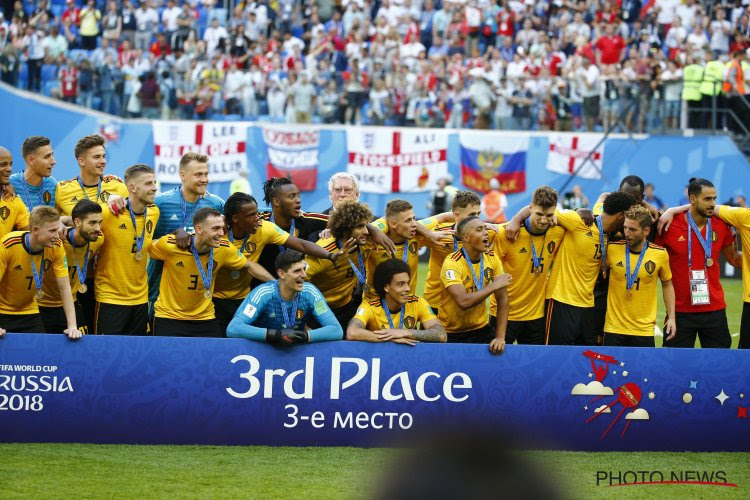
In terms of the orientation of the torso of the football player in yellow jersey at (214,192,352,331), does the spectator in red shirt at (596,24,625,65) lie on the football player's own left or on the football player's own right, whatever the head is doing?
on the football player's own left

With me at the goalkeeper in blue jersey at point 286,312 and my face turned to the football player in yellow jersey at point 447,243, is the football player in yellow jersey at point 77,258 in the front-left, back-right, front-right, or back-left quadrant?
back-left

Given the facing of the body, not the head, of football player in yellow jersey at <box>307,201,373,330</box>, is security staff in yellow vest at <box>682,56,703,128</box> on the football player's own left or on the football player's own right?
on the football player's own left

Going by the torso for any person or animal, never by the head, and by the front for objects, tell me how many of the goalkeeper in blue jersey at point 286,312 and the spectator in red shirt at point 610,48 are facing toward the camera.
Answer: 2

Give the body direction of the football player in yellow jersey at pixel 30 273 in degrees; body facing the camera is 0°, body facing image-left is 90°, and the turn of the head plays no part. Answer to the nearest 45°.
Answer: approximately 315°

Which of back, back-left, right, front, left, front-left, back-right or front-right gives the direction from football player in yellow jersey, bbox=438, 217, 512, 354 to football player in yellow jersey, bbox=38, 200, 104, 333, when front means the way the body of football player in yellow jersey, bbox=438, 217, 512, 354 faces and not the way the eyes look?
back-right

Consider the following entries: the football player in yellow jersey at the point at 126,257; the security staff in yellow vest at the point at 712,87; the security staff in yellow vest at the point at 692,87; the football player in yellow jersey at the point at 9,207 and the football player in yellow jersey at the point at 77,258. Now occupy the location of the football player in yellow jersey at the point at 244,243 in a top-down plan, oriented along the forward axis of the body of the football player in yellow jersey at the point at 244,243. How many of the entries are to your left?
2

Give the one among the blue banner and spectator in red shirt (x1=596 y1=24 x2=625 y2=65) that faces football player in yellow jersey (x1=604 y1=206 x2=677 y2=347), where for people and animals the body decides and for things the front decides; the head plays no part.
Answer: the spectator in red shirt

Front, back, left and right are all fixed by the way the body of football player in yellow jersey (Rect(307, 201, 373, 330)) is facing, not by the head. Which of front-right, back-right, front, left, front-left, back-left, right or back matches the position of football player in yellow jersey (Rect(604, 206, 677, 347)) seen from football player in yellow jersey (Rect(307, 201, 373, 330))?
front-left

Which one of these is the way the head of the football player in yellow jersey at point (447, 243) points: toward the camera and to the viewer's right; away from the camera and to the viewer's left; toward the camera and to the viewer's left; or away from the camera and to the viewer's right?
toward the camera and to the viewer's right

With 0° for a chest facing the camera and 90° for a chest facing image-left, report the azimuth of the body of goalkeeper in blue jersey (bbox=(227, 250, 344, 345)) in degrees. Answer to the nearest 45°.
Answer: approximately 0°

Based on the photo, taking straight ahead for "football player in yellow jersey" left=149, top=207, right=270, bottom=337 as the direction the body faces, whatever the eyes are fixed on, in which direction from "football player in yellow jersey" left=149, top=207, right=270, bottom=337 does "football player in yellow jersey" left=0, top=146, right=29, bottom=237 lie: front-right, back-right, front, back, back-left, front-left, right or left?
back-right
